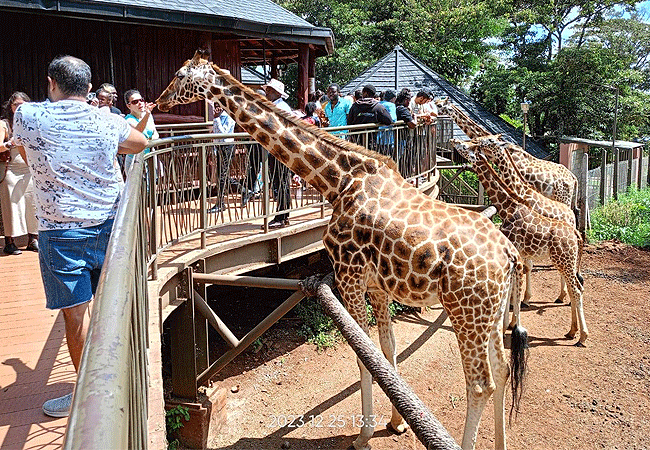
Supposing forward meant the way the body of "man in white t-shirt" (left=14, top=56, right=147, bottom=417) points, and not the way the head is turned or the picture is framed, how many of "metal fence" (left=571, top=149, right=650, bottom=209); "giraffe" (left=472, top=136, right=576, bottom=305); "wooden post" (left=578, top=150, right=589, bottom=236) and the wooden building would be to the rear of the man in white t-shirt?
0

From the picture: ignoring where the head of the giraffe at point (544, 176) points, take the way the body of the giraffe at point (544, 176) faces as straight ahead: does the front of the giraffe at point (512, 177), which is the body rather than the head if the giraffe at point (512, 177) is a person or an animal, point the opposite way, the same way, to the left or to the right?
the same way

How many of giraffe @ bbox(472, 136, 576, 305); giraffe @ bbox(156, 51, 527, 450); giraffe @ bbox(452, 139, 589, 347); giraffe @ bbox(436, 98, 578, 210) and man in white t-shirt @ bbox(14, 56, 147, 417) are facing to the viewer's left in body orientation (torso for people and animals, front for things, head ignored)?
4

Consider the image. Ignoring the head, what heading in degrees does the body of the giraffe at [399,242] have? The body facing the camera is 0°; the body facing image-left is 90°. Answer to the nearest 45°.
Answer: approximately 90°

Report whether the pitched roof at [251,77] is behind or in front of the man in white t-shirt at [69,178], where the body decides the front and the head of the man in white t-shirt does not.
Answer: in front

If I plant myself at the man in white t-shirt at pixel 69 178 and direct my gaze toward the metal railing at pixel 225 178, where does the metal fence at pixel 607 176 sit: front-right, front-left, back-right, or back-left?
front-right

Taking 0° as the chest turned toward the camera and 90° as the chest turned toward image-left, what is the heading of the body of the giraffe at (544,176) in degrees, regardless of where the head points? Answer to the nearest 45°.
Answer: approximately 90°

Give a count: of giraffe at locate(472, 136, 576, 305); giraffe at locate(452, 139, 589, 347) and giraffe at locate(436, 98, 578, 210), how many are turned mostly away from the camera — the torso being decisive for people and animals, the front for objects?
0

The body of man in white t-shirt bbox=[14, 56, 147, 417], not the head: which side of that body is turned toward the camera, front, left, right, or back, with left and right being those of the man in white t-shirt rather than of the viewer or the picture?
back

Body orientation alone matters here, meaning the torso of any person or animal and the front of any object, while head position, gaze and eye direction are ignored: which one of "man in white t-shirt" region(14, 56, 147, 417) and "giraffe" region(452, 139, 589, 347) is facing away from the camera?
the man in white t-shirt

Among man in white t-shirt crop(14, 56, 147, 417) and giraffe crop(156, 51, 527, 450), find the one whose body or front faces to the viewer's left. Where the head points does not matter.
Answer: the giraffe

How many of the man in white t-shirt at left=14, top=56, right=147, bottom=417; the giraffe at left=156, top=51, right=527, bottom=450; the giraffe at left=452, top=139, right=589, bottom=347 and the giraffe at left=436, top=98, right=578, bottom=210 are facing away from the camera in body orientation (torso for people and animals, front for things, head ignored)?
1

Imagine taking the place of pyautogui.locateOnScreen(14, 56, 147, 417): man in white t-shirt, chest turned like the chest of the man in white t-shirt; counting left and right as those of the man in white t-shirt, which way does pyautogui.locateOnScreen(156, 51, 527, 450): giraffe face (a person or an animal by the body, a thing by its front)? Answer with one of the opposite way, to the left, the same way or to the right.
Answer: to the left

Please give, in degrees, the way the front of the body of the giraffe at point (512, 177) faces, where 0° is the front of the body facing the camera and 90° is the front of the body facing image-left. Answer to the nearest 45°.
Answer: approximately 90°

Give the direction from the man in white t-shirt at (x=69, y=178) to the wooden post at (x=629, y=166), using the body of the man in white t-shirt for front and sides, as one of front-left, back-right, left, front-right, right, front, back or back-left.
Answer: front-right

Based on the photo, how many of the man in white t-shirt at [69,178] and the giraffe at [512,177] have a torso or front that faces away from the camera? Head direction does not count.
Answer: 1

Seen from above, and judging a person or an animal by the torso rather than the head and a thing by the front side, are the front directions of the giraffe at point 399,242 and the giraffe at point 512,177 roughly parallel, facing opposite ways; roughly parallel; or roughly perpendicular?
roughly parallel

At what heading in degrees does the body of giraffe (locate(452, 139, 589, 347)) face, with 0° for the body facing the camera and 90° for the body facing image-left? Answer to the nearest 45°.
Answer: approximately 90°
